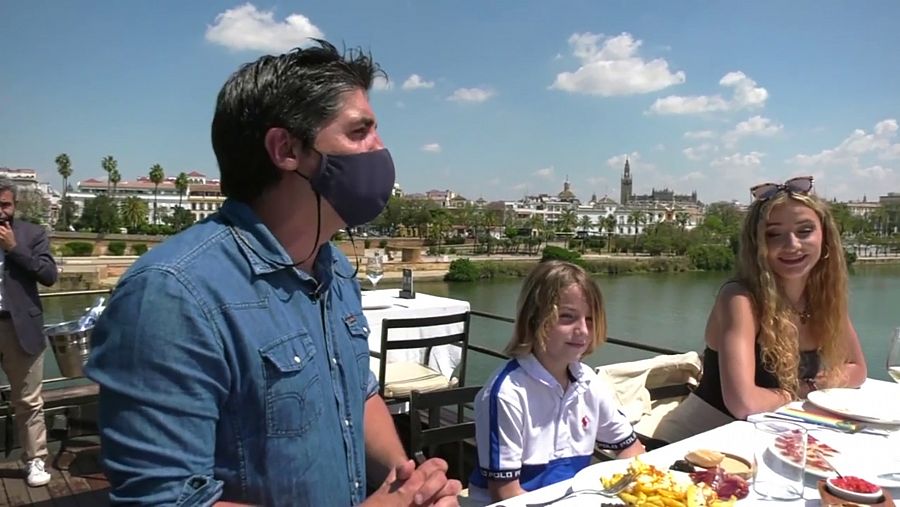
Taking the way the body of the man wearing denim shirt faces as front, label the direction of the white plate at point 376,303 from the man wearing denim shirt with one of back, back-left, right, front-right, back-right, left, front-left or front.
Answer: back-left

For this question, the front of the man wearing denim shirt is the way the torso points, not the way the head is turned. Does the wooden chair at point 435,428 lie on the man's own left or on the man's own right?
on the man's own left

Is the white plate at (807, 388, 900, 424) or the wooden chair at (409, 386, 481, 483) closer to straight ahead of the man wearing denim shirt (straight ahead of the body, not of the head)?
the white plate

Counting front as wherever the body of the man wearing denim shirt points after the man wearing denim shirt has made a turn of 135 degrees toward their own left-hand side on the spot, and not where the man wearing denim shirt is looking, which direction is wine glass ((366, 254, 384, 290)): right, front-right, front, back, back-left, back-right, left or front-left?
front

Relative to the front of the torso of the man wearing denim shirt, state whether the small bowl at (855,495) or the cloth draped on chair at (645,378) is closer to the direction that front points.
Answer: the small bowl

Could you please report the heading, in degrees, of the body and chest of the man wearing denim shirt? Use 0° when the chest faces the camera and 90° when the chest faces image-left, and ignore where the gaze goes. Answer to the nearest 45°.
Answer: approximately 315°

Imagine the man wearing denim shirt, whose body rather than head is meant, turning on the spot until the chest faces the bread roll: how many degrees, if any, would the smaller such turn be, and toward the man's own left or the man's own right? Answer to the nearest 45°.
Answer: approximately 45° to the man's own left

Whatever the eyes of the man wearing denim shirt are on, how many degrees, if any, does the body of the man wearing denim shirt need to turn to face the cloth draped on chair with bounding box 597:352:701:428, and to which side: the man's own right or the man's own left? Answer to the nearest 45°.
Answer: approximately 90° to the man's own left

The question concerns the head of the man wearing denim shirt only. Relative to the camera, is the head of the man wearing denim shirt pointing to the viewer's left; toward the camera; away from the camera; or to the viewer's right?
to the viewer's right

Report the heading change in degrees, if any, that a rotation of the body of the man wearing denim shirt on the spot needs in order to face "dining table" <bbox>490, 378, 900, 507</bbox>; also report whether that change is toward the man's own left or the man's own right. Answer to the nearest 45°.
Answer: approximately 45° to the man's own left

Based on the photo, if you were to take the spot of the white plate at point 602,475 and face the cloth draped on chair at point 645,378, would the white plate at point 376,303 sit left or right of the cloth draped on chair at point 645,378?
left

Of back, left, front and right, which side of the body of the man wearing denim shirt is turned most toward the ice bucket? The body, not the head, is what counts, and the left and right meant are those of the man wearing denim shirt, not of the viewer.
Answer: back

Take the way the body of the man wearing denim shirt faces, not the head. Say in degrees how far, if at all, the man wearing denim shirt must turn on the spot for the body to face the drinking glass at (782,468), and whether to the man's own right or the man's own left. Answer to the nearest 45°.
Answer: approximately 45° to the man's own left
